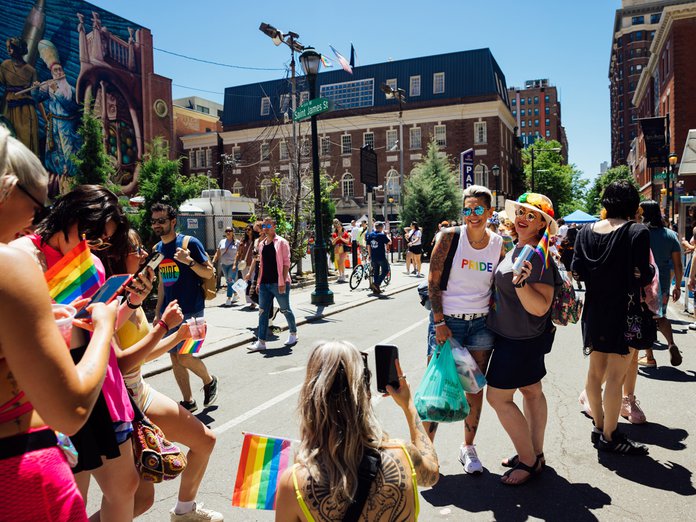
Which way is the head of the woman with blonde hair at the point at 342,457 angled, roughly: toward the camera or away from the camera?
away from the camera

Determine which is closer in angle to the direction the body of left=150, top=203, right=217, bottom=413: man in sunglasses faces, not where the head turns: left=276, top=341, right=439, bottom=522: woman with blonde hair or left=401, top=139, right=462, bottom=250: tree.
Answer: the woman with blonde hair

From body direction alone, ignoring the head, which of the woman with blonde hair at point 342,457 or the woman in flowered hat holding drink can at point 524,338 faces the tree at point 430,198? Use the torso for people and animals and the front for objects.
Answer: the woman with blonde hair

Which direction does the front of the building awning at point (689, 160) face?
to the viewer's left

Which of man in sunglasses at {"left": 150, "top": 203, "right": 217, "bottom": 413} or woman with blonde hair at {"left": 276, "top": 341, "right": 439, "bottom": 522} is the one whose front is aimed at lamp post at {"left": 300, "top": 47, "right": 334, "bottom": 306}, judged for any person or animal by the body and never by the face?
the woman with blonde hair

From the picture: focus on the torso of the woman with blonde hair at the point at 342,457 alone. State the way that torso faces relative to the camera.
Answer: away from the camera

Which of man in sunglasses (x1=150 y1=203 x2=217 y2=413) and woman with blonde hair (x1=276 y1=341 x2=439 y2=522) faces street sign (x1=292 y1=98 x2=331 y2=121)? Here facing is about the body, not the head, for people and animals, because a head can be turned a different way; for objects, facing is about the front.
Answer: the woman with blonde hair

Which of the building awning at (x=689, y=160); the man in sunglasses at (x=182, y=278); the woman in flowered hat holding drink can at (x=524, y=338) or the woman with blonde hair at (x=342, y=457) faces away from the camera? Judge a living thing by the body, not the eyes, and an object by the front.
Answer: the woman with blonde hair

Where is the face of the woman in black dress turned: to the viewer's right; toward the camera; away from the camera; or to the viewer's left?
away from the camera

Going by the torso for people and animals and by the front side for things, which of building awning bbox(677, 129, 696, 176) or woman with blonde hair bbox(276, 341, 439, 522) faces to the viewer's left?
the building awning

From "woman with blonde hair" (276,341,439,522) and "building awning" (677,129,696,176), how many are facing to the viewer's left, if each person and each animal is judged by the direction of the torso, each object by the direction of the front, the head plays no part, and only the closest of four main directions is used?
1

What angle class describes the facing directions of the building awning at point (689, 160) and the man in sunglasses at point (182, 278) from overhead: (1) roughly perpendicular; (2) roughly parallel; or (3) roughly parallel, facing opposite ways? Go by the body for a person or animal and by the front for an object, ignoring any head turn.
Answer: roughly perpendicular
